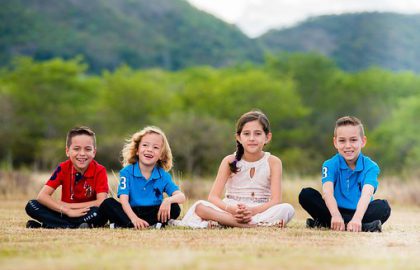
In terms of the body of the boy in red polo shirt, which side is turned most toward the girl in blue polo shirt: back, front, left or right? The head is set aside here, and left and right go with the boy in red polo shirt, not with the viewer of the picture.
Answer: left

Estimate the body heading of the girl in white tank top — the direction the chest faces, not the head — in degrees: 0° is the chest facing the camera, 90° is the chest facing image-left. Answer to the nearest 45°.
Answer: approximately 0°

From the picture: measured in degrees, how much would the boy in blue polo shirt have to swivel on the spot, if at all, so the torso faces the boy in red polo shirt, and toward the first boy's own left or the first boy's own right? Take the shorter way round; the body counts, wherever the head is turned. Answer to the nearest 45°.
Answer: approximately 90° to the first boy's own right

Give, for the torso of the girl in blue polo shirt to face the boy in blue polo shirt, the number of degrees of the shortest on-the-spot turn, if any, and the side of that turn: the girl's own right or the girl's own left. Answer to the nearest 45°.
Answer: approximately 90° to the girl's own left

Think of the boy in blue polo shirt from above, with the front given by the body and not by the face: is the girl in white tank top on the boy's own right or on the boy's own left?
on the boy's own right
